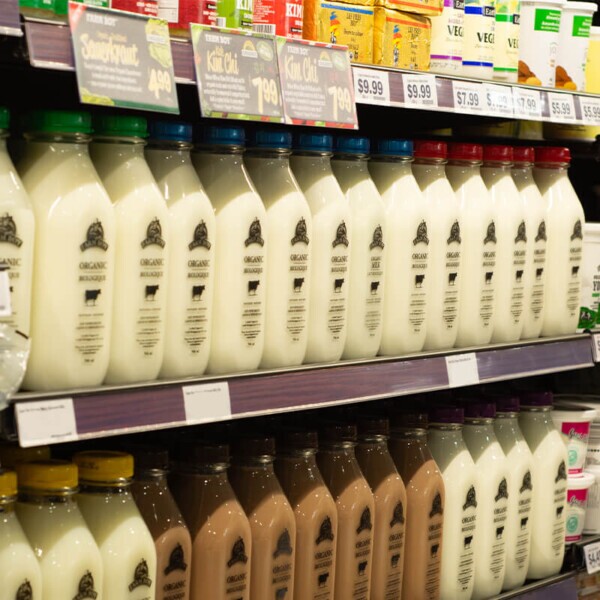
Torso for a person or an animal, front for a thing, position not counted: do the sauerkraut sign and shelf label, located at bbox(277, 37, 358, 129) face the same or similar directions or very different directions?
same or similar directions

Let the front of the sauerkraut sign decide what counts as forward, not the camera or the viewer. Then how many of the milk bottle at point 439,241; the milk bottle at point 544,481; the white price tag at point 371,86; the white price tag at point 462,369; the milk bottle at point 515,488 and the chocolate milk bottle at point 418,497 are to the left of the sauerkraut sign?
6

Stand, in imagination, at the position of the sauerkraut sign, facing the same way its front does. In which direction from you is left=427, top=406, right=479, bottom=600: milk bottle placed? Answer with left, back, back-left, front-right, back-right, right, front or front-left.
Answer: left

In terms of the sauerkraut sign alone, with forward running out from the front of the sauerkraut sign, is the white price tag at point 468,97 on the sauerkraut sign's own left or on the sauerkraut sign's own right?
on the sauerkraut sign's own left

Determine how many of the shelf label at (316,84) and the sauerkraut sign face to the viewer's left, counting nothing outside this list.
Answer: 0

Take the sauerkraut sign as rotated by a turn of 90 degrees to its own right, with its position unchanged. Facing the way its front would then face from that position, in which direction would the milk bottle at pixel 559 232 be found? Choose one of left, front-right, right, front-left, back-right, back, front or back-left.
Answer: back

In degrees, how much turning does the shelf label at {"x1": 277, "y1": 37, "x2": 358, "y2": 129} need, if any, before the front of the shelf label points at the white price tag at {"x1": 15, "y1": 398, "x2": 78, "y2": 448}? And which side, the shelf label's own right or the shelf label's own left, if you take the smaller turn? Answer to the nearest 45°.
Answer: approximately 90° to the shelf label's own right
